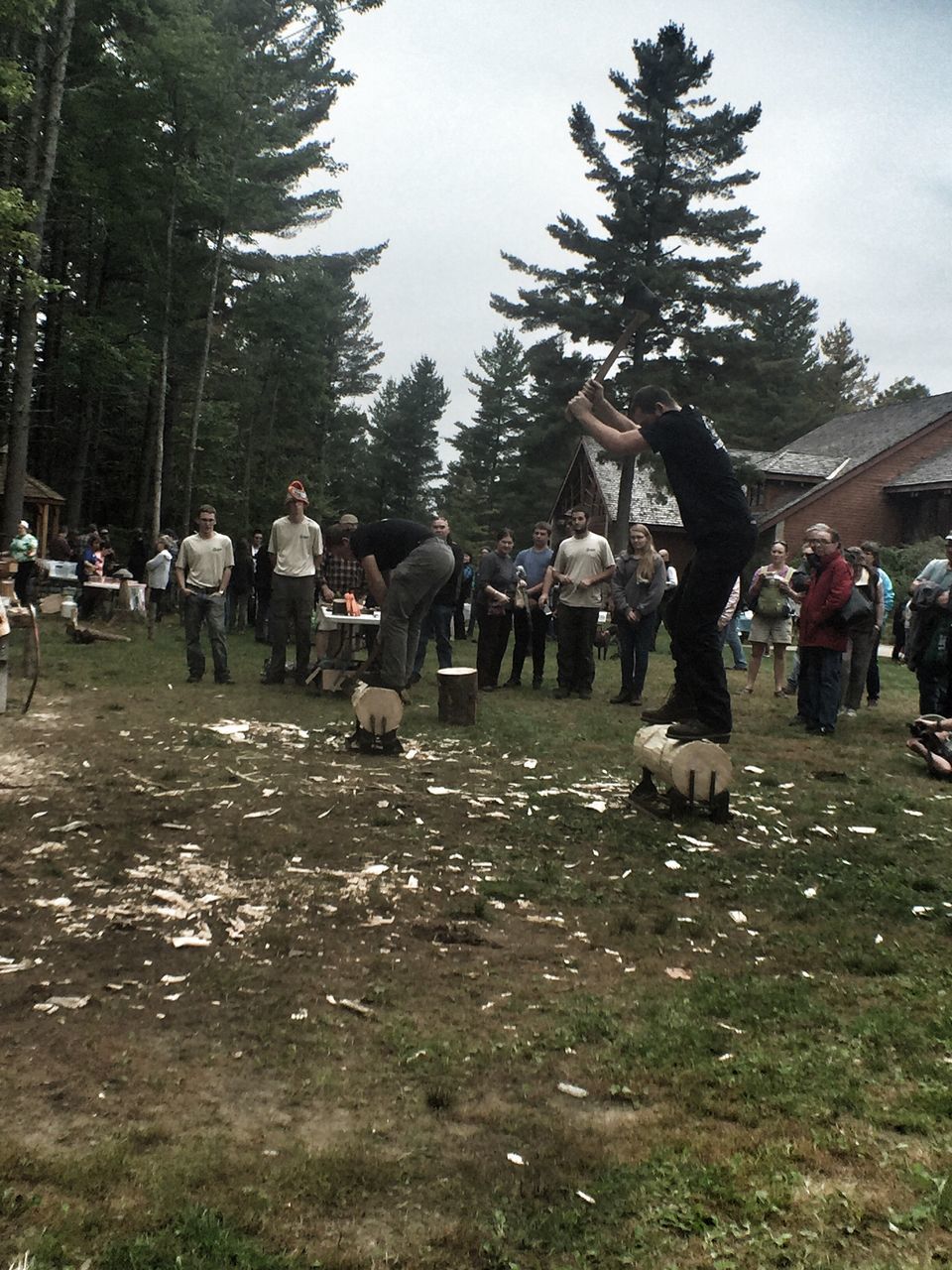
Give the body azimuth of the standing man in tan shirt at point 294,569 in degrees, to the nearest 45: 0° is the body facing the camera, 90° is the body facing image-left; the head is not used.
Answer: approximately 0°

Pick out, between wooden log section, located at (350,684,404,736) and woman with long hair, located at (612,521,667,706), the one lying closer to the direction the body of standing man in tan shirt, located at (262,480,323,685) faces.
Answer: the wooden log section

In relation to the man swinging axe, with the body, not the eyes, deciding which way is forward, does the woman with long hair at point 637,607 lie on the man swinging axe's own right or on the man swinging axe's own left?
on the man swinging axe's own right

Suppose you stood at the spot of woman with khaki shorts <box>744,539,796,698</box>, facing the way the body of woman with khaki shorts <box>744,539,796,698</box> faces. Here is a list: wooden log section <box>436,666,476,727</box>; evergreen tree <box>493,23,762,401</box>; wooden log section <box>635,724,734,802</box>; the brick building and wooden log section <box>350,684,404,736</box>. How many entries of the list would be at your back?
2

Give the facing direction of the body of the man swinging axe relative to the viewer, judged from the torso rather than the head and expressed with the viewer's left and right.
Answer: facing to the left of the viewer

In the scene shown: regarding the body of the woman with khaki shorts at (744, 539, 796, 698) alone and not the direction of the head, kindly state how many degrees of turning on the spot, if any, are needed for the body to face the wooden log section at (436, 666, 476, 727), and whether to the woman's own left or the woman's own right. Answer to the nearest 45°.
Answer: approximately 45° to the woman's own right

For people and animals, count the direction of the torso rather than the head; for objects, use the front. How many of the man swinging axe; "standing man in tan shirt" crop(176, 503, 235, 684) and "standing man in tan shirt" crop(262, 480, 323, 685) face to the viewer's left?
1

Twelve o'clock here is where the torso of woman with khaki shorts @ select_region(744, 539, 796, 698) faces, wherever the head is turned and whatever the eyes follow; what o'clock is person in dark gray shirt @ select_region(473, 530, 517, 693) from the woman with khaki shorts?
The person in dark gray shirt is roughly at 2 o'clock from the woman with khaki shorts.

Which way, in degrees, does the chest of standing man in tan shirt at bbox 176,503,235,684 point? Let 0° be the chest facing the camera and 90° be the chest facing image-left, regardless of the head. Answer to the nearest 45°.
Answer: approximately 0°

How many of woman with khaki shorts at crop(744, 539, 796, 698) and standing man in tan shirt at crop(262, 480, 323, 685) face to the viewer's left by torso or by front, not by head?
0
